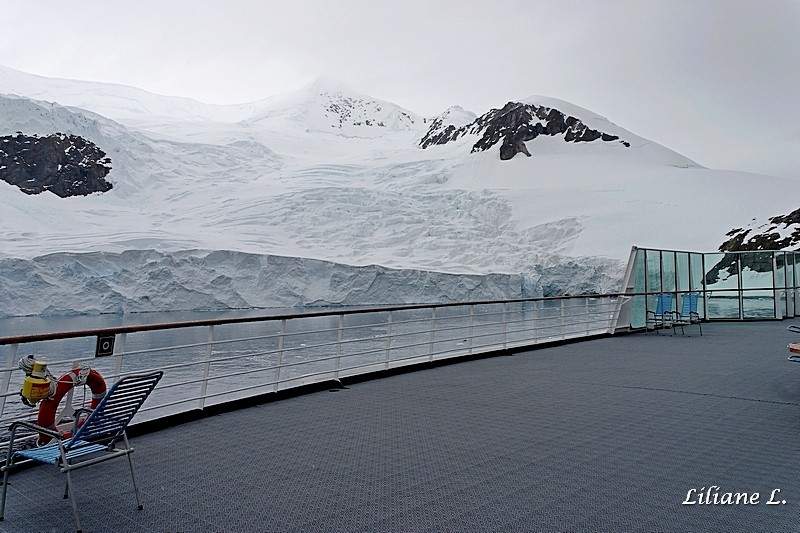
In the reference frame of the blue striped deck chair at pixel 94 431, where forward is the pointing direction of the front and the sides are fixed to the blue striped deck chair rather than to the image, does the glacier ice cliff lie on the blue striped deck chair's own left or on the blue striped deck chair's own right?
on the blue striped deck chair's own right

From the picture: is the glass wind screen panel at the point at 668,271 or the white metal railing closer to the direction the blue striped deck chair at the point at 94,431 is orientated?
the white metal railing

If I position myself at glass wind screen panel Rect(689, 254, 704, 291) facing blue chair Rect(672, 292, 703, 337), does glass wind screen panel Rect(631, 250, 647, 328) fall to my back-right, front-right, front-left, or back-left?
front-right

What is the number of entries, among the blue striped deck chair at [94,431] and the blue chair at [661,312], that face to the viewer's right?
0

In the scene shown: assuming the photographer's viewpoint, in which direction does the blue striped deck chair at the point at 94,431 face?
facing away from the viewer and to the left of the viewer
